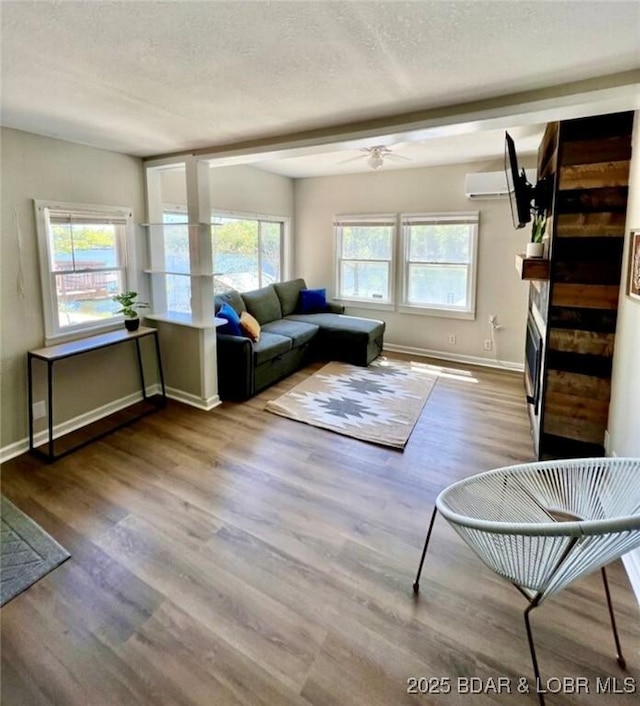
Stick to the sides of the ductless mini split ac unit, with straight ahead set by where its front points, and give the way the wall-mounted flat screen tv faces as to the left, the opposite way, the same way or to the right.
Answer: to the right

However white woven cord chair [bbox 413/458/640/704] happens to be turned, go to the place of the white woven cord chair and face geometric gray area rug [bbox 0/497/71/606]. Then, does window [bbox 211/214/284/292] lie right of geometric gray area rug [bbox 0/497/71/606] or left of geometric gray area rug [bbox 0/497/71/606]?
right

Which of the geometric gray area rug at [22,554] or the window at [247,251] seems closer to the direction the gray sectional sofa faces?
the geometric gray area rug

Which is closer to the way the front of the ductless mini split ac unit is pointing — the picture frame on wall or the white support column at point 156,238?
the picture frame on wall

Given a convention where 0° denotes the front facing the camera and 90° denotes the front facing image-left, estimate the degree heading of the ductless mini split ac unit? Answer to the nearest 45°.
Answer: approximately 0°

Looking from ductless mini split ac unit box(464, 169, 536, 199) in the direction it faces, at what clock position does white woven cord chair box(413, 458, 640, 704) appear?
The white woven cord chair is roughly at 12 o'clock from the ductless mini split ac unit.

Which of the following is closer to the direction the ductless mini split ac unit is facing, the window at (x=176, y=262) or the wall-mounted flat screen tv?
the wall-mounted flat screen tv

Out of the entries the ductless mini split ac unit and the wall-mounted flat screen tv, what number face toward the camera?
1

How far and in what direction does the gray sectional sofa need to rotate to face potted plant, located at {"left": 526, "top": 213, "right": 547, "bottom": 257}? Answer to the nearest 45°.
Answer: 0° — it already faces it

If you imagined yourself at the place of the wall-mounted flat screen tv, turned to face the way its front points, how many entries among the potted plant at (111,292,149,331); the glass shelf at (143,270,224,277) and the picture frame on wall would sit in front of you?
2

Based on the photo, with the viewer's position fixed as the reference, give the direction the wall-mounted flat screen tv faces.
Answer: facing to the left of the viewer
